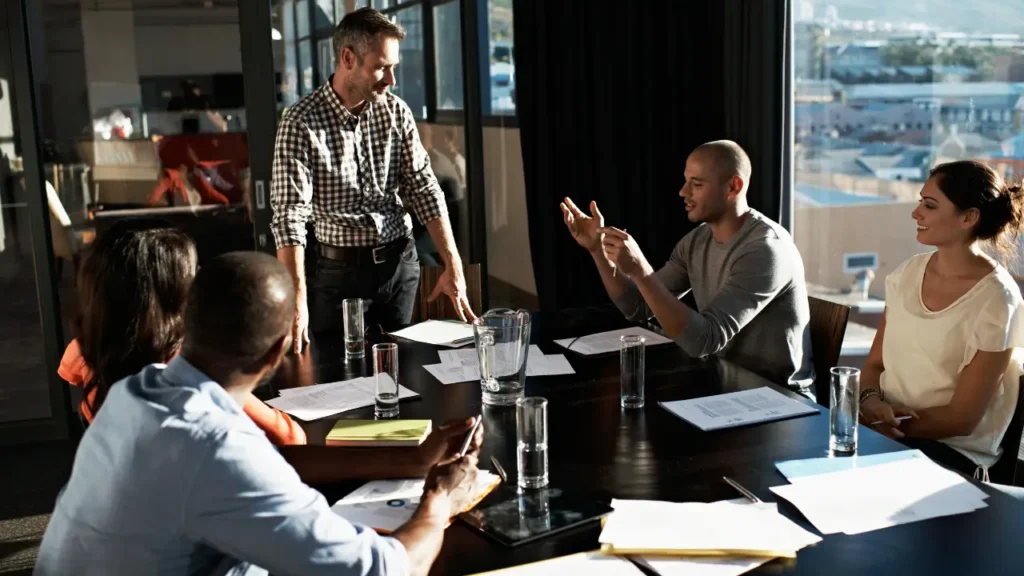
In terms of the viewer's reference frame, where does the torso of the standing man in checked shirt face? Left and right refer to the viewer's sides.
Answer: facing the viewer and to the right of the viewer

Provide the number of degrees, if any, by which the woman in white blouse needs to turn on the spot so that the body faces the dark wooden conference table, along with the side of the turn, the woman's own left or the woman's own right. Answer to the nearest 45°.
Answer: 0° — they already face it

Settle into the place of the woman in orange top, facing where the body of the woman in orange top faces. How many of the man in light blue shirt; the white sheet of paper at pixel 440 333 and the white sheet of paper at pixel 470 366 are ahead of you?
2

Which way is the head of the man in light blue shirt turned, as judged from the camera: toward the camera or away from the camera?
away from the camera

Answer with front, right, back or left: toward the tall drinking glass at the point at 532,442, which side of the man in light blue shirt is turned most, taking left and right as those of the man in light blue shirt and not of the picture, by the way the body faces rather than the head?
front

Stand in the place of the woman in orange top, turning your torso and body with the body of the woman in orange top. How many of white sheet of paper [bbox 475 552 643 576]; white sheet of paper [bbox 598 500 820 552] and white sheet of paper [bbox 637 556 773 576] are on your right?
3

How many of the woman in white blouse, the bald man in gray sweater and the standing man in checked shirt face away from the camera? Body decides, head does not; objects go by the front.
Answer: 0

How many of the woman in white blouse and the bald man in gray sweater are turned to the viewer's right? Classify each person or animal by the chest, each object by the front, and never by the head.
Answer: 0

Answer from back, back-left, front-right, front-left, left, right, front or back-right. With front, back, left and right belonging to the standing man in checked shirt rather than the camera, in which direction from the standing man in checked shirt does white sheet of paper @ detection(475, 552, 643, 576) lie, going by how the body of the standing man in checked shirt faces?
front-right

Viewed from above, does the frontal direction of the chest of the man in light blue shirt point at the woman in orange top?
no

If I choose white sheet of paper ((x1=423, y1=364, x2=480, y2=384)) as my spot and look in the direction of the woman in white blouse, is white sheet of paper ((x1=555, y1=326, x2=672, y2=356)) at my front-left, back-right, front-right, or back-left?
front-left

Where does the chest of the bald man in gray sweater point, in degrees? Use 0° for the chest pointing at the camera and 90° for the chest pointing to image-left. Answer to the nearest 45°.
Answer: approximately 45°

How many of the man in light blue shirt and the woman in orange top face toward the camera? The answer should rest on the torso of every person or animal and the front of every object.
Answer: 0

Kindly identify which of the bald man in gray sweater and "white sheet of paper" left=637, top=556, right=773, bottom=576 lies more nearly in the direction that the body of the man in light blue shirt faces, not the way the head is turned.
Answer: the bald man in gray sweater

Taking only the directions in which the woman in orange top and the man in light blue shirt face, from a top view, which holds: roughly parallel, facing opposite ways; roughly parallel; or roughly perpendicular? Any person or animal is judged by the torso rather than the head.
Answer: roughly parallel

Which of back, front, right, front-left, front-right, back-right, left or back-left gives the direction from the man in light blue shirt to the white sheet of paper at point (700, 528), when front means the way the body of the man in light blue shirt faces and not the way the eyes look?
front-right

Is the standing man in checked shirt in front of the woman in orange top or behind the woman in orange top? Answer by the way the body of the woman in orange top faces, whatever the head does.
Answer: in front

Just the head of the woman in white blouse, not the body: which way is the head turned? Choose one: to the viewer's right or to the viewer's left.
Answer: to the viewer's left
